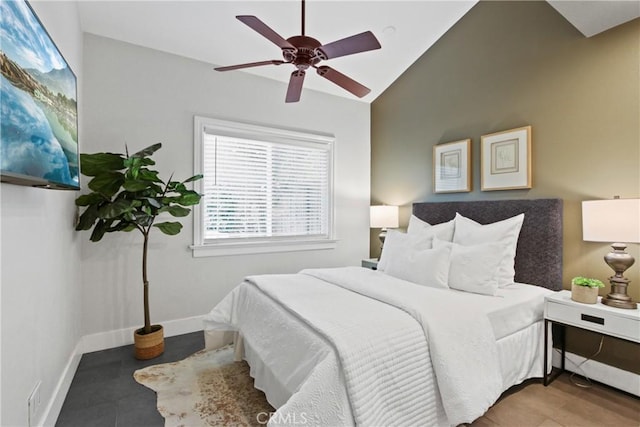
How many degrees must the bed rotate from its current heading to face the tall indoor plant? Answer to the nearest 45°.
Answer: approximately 45° to its right

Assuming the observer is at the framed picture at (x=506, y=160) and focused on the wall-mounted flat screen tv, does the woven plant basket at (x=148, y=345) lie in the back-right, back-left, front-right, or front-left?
front-right

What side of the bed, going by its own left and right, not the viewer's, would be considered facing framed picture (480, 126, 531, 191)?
back

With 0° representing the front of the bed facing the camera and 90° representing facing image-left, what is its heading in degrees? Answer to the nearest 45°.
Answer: approximately 45°

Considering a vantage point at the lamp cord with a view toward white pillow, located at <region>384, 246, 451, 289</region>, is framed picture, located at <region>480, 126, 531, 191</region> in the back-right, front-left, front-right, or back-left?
front-right

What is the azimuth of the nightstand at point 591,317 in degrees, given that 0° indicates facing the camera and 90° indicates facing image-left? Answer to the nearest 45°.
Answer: approximately 45°

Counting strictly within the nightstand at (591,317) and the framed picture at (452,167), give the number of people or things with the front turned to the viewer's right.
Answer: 0

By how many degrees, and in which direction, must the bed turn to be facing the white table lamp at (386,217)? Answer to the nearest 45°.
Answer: approximately 135° to its right

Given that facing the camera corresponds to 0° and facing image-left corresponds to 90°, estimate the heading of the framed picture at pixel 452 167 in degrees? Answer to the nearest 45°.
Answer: approximately 45°

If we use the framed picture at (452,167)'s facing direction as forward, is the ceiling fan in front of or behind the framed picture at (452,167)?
in front

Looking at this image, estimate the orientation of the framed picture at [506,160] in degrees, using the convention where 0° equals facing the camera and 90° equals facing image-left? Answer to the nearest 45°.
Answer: approximately 45°

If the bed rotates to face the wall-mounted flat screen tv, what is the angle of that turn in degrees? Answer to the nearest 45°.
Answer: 0° — it already faces it

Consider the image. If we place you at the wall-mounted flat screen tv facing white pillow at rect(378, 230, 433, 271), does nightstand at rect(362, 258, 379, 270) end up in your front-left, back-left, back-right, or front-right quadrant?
front-left
